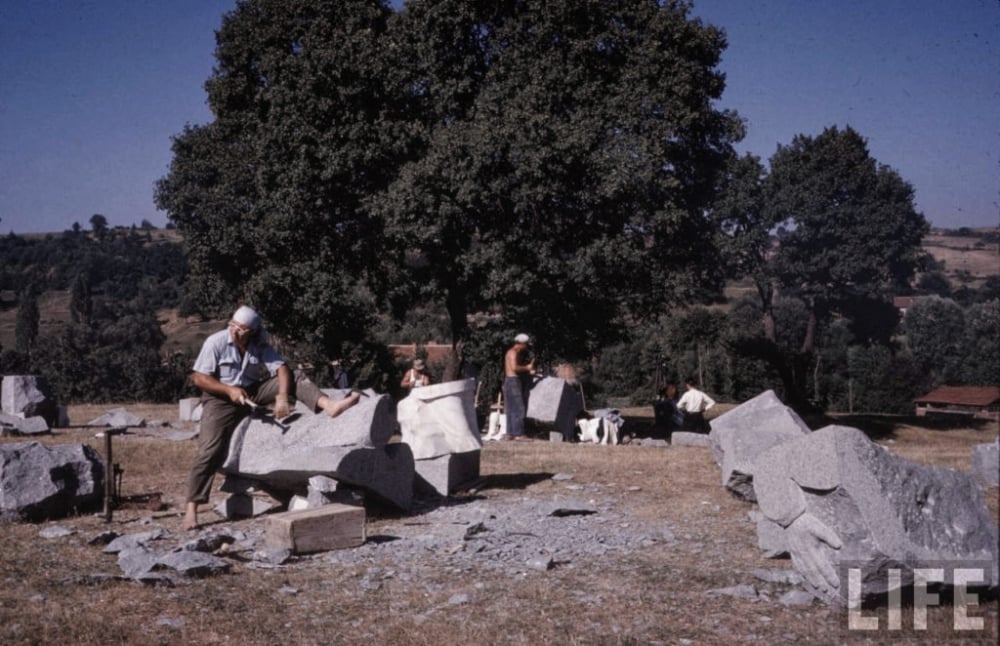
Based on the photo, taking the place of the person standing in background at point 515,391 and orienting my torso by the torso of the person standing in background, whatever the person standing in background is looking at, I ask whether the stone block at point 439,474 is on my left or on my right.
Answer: on my right

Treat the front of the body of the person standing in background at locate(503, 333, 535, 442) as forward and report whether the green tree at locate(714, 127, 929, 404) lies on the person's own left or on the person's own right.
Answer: on the person's own left

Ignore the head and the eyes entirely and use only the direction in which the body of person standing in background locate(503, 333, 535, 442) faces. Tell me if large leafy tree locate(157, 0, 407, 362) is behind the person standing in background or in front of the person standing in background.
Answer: behind

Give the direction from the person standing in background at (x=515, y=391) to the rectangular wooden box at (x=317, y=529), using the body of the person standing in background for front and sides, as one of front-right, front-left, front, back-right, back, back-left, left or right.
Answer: right
